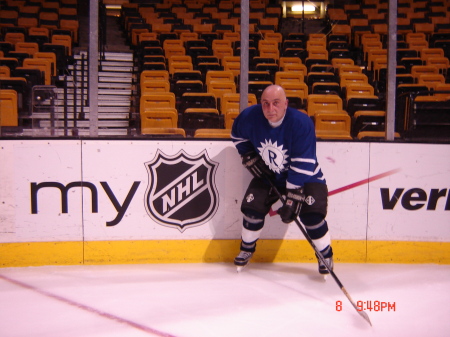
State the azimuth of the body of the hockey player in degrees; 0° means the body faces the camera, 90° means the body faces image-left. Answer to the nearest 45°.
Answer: approximately 0°
